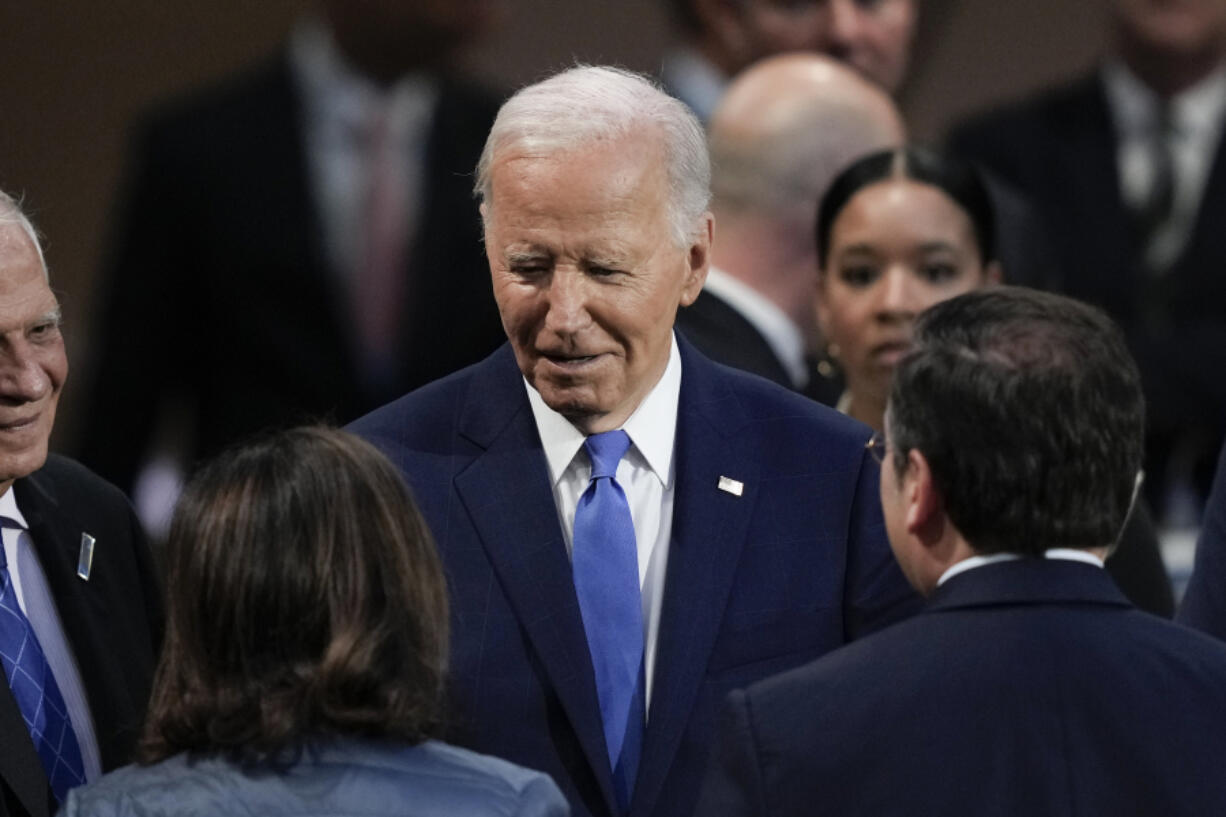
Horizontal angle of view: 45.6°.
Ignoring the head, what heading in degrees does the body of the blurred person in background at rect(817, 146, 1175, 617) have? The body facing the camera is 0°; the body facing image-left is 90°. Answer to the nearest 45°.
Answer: approximately 0°

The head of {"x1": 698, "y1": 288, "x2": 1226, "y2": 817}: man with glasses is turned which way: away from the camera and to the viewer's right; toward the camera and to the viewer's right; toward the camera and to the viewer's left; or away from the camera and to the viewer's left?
away from the camera and to the viewer's left

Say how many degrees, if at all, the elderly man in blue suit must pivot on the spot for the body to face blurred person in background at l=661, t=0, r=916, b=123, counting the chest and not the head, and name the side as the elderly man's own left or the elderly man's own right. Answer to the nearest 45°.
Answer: approximately 180°

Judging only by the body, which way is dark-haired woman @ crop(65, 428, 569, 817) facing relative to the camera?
away from the camera

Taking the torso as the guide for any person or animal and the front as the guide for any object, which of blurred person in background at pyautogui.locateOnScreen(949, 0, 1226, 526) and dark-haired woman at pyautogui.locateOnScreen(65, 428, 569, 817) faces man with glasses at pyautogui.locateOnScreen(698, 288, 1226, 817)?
the blurred person in background
